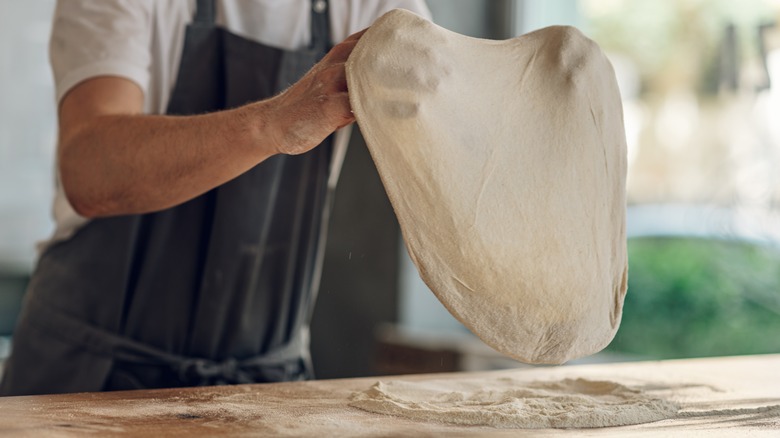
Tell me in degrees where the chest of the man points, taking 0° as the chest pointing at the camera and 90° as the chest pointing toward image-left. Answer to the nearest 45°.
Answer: approximately 315°

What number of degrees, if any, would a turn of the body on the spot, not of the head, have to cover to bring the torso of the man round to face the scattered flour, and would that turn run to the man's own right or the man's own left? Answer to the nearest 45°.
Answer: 0° — they already face it
